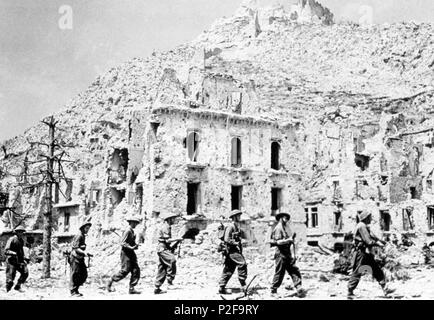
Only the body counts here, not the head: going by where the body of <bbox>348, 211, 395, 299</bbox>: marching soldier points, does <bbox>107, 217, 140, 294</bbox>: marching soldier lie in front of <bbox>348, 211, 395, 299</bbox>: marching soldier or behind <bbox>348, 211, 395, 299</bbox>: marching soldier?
behind

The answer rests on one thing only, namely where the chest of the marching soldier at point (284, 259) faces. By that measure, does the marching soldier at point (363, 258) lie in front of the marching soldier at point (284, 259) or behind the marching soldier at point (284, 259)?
in front

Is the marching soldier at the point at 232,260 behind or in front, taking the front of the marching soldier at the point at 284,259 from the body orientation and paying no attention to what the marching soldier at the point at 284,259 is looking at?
behind

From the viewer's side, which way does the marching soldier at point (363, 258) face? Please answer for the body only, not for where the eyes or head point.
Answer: to the viewer's right

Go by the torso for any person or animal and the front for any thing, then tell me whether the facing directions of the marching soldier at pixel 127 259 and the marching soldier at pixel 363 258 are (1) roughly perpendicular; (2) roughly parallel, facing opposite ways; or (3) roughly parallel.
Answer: roughly parallel

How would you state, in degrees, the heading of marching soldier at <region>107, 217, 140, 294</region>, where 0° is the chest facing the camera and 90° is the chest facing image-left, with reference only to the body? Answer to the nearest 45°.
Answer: approximately 270°

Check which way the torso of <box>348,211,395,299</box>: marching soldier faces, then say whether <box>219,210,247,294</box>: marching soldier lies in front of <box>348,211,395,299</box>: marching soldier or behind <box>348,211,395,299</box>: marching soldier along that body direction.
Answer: behind

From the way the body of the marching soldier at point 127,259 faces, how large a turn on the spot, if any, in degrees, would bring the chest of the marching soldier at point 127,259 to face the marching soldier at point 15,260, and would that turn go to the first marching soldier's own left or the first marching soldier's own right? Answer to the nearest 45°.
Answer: approximately 180°
